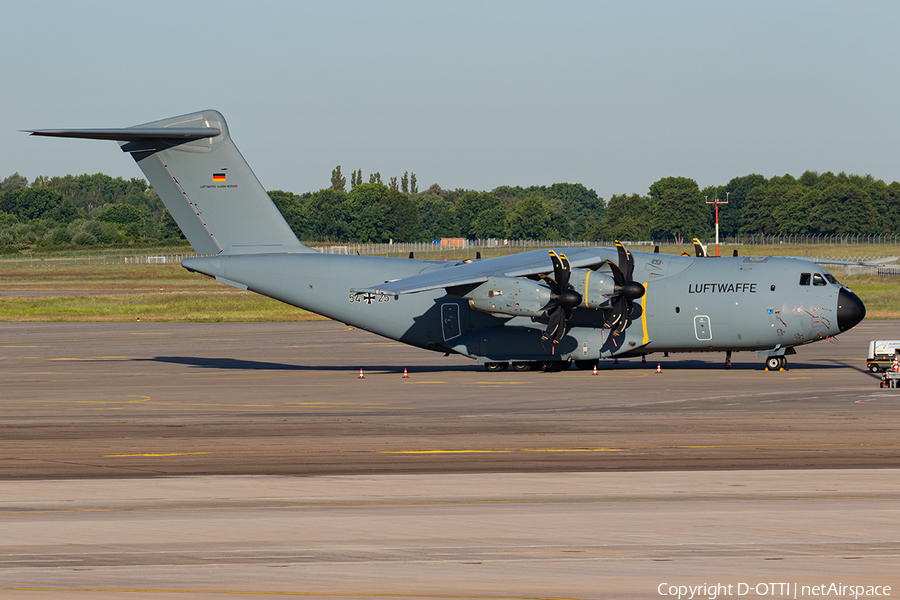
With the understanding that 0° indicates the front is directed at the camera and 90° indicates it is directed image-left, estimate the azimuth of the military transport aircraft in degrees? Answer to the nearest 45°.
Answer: approximately 270°
